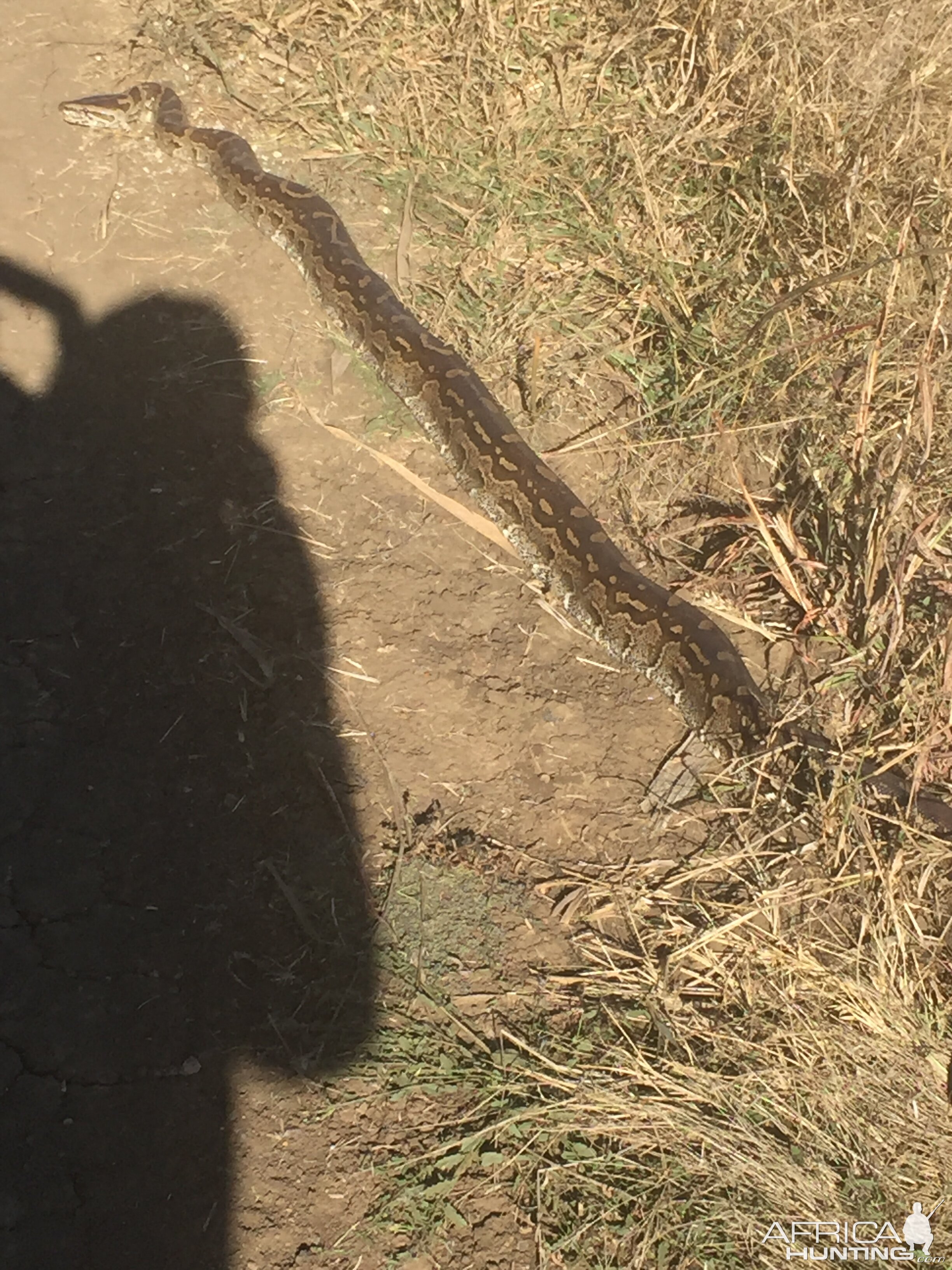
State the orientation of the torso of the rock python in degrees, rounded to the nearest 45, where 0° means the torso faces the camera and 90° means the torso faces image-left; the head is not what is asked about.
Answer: approximately 135°
